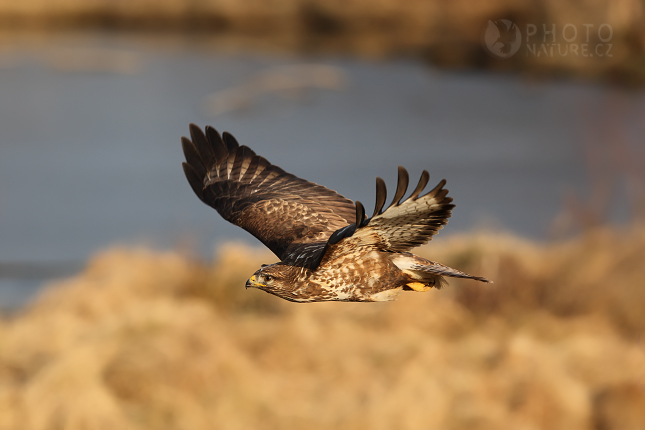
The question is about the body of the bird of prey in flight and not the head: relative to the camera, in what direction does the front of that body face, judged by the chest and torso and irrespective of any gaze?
to the viewer's left
